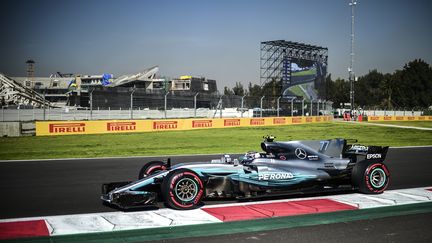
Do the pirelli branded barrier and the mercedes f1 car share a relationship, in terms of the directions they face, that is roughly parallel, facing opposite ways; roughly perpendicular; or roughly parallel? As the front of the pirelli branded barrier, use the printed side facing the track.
roughly perpendicular

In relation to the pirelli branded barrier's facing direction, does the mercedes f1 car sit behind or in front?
in front

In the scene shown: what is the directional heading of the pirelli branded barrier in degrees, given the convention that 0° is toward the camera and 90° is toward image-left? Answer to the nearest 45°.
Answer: approximately 315°

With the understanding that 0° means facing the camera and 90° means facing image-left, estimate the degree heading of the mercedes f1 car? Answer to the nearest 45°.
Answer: approximately 45°
